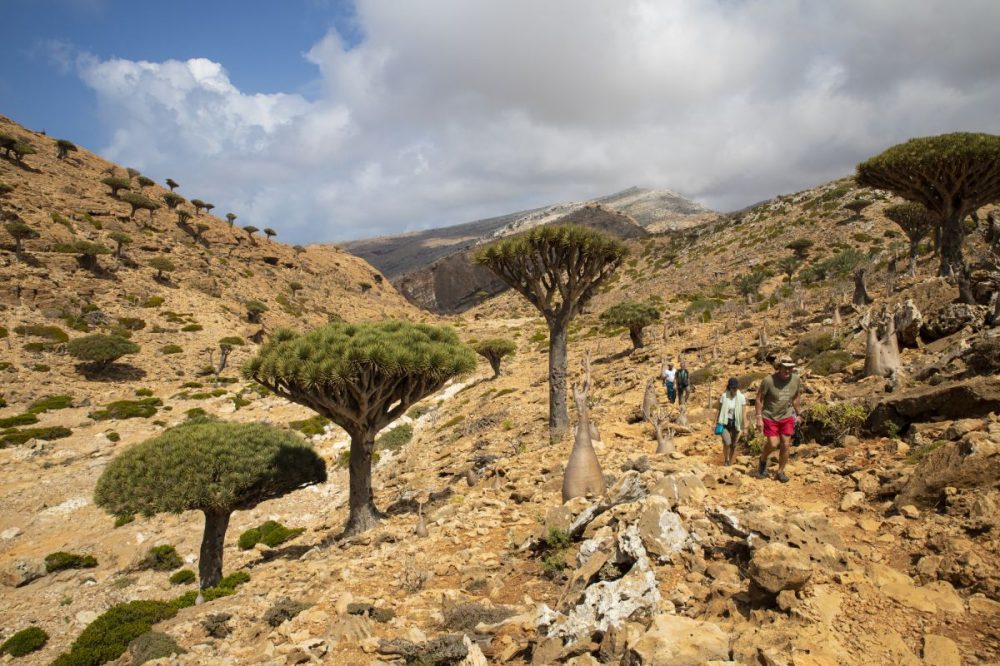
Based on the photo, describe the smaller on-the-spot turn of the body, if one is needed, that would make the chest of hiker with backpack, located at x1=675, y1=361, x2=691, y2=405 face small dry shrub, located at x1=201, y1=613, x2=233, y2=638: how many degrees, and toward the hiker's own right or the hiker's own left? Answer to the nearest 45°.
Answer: approximately 45° to the hiker's own right

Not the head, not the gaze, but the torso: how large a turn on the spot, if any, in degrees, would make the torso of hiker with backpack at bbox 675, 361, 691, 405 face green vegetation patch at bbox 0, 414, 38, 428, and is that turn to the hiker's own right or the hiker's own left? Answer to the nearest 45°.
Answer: approximately 90° to the hiker's own right

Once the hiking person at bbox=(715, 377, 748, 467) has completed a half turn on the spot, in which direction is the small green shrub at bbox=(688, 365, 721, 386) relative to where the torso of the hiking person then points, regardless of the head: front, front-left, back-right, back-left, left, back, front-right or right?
front

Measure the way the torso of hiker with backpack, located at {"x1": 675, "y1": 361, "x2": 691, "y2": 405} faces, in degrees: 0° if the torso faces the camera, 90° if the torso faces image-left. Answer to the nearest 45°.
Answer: approximately 0°

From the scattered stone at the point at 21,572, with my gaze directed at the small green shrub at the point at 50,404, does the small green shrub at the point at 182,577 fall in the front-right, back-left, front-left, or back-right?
back-right

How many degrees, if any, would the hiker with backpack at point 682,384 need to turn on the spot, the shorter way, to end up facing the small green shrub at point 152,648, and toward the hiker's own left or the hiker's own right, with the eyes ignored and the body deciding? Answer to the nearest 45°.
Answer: approximately 45° to the hiker's own right

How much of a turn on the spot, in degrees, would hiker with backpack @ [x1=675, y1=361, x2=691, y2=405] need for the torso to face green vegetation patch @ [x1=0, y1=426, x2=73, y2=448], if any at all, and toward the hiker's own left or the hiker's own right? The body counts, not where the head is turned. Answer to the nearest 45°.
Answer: approximately 90° to the hiker's own right

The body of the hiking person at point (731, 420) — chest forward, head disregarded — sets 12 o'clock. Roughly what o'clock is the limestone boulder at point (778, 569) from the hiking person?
The limestone boulder is roughly at 12 o'clock from the hiking person.

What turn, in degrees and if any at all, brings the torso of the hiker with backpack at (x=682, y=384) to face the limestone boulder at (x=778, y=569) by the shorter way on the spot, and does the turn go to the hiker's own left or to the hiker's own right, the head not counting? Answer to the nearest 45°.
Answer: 0° — they already face it
